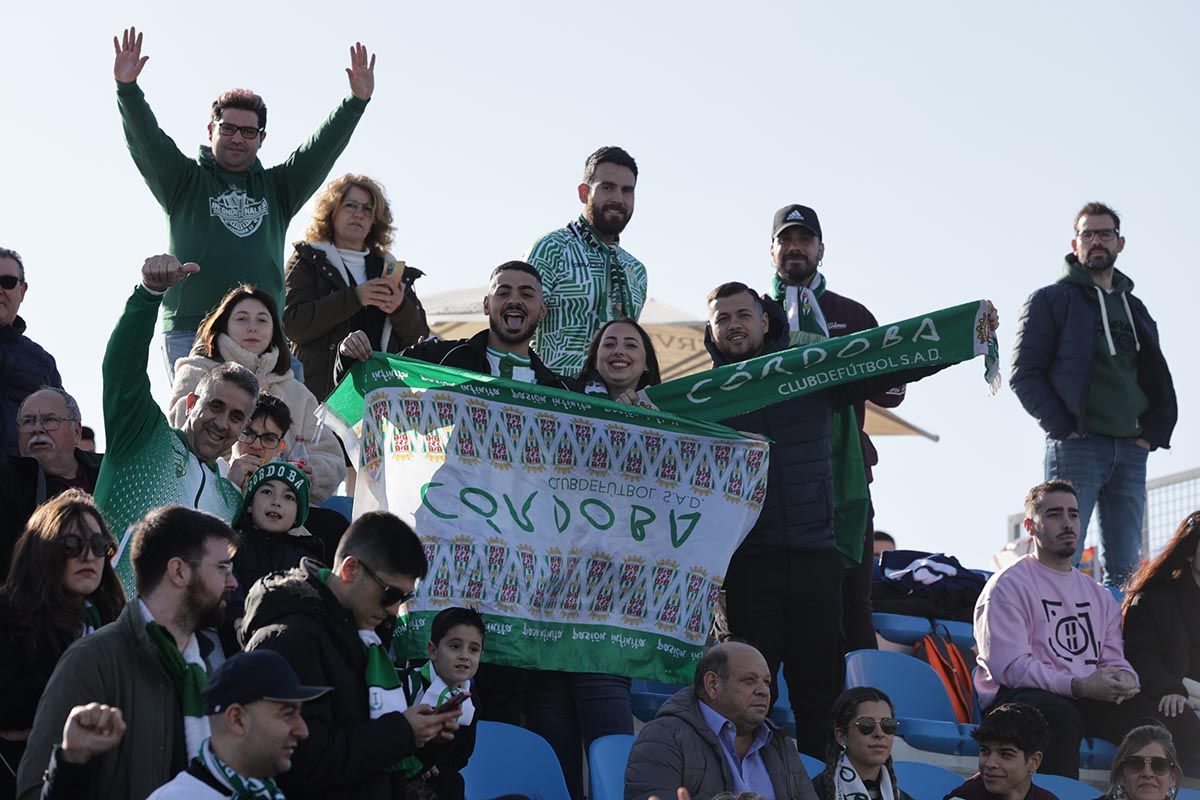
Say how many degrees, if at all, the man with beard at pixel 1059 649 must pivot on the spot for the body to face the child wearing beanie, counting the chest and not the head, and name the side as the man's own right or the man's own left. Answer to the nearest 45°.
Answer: approximately 90° to the man's own right

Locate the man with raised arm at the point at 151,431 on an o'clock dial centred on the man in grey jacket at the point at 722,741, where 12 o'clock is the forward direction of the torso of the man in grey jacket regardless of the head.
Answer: The man with raised arm is roughly at 4 o'clock from the man in grey jacket.

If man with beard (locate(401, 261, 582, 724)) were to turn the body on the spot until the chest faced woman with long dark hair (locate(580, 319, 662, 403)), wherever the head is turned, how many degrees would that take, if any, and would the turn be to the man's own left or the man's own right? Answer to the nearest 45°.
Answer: approximately 90° to the man's own left

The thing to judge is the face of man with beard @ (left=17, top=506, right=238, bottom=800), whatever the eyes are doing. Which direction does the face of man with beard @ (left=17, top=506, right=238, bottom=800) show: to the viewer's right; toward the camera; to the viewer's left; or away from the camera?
to the viewer's right

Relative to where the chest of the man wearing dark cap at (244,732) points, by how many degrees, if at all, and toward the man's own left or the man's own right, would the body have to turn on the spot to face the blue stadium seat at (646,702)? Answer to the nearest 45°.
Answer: approximately 45° to the man's own left
